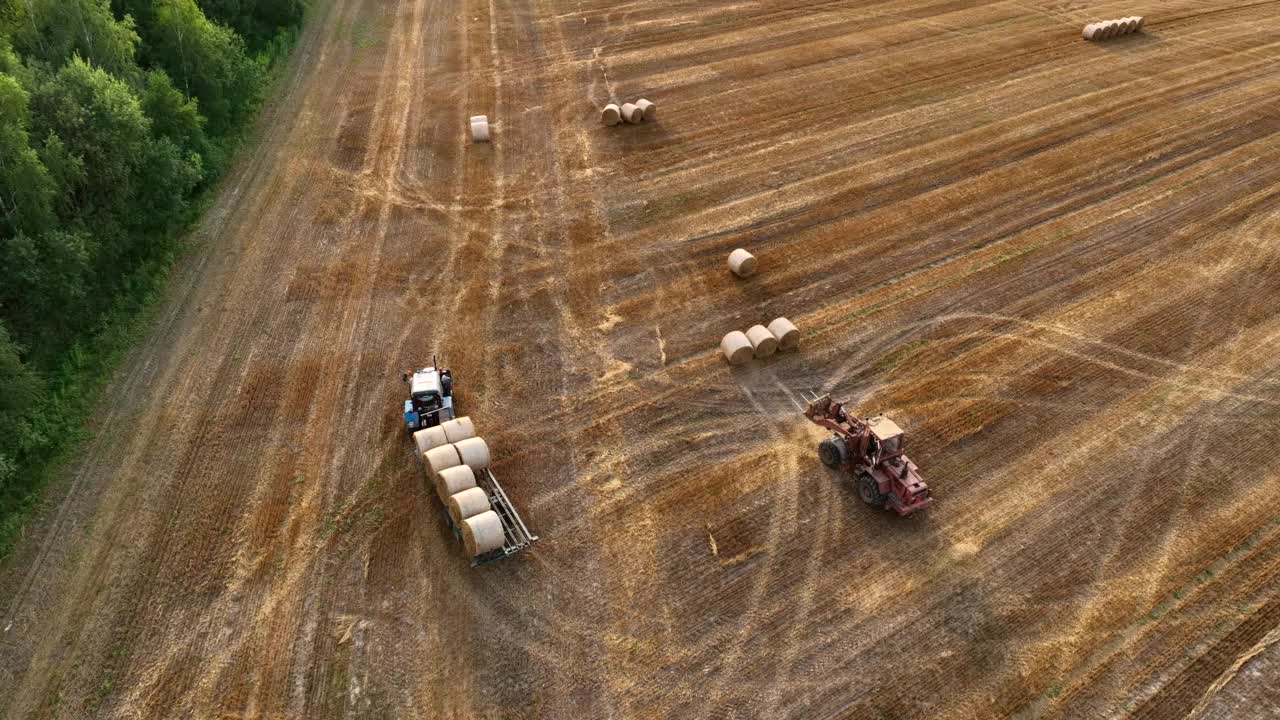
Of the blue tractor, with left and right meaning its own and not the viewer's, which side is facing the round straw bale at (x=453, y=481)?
back

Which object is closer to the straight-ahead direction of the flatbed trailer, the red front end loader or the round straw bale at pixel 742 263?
the round straw bale

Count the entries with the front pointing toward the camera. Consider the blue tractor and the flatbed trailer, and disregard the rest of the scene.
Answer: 0

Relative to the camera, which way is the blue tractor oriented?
away from the camera

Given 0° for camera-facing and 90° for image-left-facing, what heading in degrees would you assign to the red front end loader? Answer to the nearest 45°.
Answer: approximately 135°

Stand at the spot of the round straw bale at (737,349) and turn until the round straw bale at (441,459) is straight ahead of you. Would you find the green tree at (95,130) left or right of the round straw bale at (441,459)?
right

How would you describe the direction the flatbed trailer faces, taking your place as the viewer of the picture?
facing away from the viewer and to the left of the viewer

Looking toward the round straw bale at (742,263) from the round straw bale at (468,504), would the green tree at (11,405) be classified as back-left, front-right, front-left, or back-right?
back-left

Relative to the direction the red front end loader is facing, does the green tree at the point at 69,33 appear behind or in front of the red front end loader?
in front

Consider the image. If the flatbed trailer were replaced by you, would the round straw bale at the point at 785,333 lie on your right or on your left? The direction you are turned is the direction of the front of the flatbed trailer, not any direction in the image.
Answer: on your right

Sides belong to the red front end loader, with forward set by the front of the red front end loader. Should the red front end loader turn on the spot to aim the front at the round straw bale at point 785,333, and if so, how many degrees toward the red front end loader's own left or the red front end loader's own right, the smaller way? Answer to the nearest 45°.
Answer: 0° — it already faces it

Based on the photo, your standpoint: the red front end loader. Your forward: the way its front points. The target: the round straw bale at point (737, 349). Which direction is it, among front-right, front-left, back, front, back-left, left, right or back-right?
front

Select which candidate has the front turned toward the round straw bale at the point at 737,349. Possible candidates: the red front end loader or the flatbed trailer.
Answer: the red front end loader

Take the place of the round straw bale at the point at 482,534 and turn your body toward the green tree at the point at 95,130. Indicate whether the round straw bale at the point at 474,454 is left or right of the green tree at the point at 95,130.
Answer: right

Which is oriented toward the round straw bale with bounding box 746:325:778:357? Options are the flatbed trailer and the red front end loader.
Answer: the red front end loader
